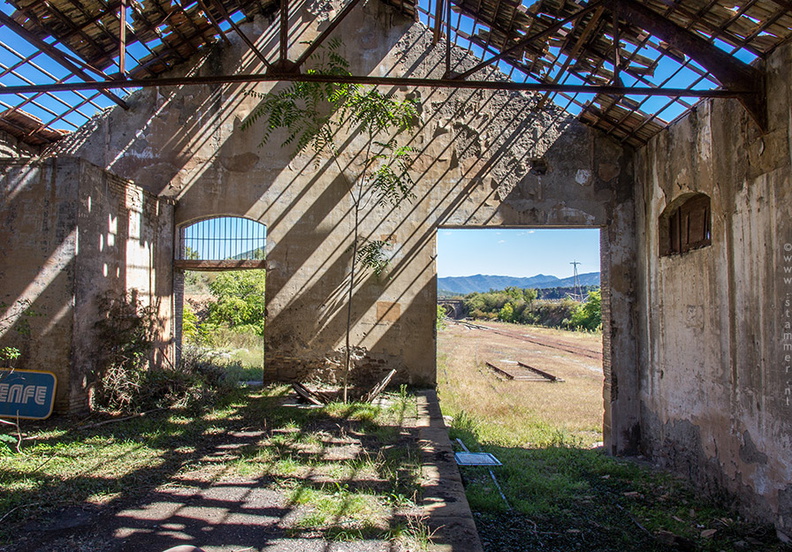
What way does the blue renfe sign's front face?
toward the camera

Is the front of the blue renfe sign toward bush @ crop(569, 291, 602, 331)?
no

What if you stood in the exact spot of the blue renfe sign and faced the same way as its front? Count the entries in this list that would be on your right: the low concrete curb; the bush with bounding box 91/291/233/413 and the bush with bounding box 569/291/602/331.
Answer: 0

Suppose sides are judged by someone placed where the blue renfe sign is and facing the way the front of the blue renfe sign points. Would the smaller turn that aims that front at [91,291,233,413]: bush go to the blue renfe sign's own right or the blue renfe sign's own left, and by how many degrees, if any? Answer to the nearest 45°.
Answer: approximately 90° to the blue renfe sign's own left

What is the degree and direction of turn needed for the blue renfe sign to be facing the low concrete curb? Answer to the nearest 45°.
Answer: approximately 45° to its left

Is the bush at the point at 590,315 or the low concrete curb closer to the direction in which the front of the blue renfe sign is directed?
the low concrete curb
